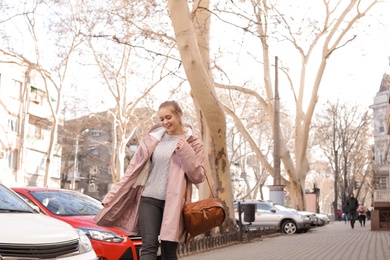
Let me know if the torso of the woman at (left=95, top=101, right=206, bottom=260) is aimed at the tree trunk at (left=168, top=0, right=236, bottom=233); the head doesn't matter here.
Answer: no

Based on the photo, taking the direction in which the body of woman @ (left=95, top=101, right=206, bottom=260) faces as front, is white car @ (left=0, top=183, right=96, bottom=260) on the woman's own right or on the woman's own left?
on the woman's own right

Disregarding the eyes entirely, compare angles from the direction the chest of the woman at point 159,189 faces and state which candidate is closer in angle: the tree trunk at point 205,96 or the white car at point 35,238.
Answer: the white car

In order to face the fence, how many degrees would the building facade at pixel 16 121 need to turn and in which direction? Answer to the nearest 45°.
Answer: approximately 45° to its right

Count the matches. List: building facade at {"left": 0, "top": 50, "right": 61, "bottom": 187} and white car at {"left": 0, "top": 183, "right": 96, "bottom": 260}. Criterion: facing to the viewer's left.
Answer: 0

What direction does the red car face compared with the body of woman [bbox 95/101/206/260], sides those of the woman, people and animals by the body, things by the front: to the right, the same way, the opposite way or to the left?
to the left

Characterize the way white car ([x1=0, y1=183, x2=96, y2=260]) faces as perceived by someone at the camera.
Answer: facing the viewer and to the right of the viewer

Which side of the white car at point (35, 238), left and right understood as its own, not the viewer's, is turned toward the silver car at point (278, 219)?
left

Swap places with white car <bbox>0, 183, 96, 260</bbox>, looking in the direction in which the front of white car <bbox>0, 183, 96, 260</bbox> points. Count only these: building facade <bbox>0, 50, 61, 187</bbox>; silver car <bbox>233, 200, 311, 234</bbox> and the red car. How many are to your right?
0

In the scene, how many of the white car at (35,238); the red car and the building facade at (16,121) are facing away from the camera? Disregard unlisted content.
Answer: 0

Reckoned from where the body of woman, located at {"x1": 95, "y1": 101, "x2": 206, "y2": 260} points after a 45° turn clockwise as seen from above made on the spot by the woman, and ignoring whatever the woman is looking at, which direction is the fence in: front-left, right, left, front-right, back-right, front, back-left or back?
right

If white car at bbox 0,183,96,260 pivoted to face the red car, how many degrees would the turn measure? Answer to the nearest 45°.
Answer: approximately 135° to its left

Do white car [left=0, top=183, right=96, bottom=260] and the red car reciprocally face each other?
no

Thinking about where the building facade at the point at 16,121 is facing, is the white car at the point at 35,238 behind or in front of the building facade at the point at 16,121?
in front

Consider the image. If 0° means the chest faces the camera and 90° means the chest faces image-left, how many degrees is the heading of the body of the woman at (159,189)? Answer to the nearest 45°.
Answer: approximately 45°

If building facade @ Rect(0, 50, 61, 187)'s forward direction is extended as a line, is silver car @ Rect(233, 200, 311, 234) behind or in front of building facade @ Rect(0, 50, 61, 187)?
in front

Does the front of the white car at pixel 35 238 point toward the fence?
no
